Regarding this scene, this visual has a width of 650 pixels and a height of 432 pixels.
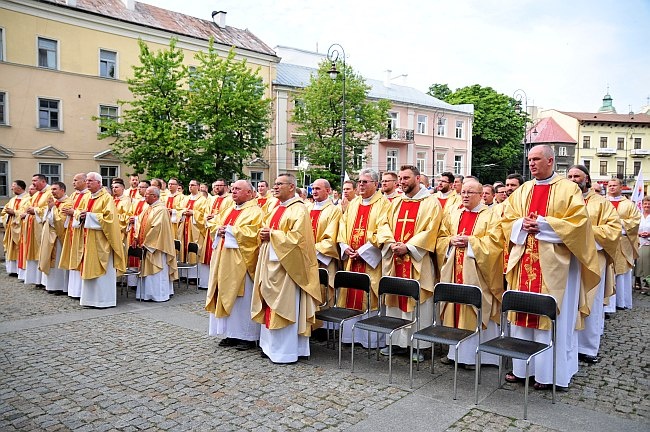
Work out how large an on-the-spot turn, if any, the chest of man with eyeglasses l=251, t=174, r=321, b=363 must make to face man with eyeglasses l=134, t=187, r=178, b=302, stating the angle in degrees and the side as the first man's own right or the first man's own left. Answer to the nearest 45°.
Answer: approximately 90° to the first man's own right

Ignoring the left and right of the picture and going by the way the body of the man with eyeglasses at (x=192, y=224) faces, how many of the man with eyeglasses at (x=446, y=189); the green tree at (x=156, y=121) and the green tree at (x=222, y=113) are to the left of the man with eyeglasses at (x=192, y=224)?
1

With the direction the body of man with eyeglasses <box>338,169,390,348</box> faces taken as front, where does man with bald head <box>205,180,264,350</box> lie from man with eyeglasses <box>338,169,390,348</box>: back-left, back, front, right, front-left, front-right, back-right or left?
front-right

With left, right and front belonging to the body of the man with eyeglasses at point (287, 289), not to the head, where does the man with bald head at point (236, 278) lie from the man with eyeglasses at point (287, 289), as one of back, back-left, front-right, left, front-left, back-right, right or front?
right

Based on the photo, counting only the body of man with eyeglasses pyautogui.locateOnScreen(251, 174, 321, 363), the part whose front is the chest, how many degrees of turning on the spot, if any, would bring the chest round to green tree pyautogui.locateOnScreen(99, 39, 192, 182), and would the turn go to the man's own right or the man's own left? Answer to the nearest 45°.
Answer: approximately 135° to the man's own right

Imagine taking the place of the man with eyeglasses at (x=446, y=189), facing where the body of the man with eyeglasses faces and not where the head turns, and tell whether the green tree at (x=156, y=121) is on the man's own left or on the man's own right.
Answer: on the man's own right

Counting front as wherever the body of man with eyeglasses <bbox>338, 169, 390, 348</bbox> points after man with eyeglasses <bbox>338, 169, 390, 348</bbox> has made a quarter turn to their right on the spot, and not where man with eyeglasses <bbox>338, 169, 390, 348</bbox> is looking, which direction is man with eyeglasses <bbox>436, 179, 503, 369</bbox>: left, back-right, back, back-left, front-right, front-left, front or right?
back

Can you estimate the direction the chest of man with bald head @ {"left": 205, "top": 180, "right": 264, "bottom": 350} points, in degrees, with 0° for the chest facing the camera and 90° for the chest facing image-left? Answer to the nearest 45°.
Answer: approximately 45°

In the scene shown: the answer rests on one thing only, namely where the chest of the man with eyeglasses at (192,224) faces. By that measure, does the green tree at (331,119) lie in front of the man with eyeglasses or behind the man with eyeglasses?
behind

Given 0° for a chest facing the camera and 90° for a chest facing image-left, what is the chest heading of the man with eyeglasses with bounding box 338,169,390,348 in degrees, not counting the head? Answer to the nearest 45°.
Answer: approximately 45°

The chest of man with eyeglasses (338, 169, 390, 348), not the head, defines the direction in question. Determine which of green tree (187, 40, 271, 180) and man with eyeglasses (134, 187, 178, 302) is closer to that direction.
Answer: the man with eyeglasses

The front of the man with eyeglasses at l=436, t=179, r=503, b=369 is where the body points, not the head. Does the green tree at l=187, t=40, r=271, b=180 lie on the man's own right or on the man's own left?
on the man's own right

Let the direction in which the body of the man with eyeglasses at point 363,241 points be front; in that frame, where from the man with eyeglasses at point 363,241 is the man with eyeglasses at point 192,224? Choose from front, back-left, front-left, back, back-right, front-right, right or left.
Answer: right
